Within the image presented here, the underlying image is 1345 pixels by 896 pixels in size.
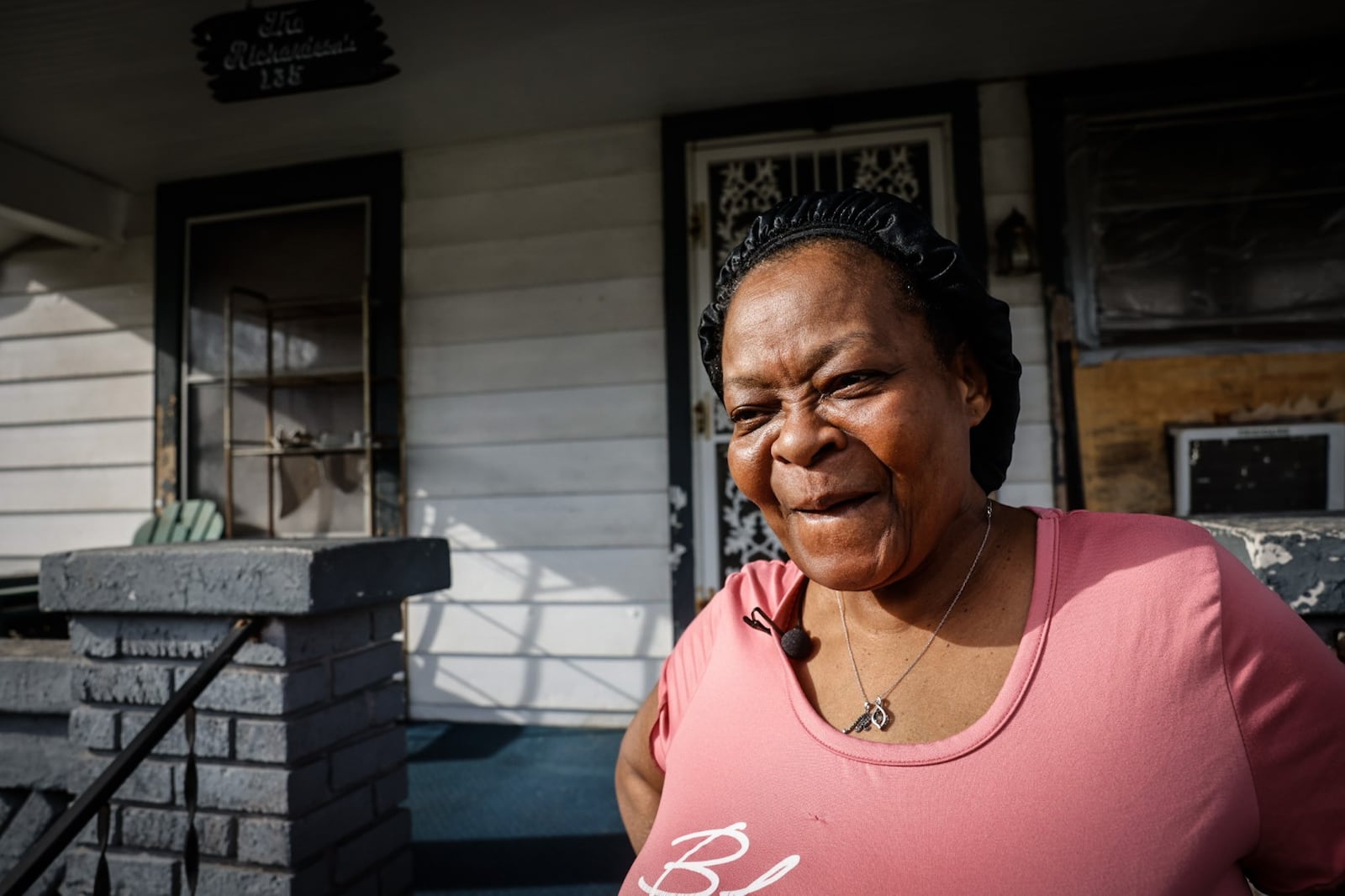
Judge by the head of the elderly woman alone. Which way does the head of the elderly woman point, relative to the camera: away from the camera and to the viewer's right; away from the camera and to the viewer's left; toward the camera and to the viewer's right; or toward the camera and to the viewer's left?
toward the camera and to the viewer's left

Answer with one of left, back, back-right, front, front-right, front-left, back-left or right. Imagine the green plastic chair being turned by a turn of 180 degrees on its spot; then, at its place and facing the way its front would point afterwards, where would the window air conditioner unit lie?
right

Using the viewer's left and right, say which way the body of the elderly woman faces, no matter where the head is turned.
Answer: facing the viewer and to the left of the viewer

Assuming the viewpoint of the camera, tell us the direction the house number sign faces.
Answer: facing the viewer

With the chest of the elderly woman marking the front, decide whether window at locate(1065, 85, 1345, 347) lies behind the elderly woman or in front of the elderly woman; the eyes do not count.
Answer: behind

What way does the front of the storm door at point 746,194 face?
toward the camera

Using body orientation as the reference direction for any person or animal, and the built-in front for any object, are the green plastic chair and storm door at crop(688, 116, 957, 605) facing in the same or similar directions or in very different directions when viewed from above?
same or similar directions

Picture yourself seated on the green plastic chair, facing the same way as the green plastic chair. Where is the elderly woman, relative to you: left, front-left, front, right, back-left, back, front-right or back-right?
front-left

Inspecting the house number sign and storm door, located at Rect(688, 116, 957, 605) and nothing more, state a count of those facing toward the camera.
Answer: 2

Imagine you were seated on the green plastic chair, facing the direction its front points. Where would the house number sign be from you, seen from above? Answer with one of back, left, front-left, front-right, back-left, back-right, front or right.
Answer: front-left

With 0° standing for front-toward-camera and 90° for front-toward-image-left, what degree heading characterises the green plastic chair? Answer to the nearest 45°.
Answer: approximately 45°

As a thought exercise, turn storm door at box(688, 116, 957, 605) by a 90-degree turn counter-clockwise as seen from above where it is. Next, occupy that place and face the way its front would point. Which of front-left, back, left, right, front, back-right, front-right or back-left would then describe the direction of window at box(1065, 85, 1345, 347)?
front

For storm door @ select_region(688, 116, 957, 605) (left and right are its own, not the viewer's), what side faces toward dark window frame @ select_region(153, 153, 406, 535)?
right

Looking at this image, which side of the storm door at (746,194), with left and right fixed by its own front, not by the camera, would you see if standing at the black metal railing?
front

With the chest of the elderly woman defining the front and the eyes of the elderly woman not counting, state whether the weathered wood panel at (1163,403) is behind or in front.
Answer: behind

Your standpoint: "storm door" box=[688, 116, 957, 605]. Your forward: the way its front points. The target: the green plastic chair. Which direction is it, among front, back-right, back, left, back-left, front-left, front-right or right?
right

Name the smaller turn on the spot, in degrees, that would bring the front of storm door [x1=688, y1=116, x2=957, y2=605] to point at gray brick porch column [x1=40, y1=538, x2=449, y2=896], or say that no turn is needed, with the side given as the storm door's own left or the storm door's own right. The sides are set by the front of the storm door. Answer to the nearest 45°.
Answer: approximately 45° to the storm door's own right
